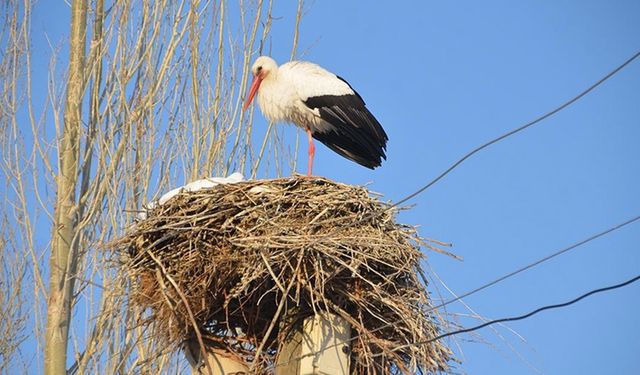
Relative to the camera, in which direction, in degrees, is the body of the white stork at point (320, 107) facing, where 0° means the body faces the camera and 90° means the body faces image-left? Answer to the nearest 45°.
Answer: approximately 90°
